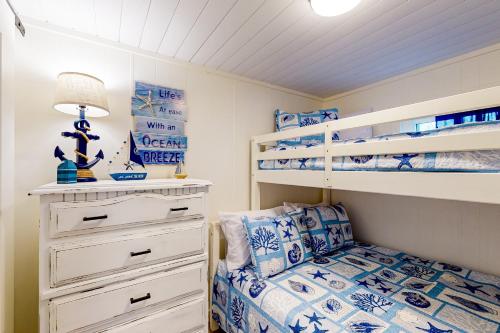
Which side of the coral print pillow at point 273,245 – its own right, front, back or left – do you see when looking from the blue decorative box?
right

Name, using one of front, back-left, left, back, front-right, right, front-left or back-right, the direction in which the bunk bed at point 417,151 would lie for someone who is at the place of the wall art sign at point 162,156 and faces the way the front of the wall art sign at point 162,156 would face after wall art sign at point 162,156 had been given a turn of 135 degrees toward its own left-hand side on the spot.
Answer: right

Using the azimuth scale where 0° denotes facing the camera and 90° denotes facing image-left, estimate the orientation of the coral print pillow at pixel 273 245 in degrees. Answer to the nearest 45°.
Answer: approximately 315°

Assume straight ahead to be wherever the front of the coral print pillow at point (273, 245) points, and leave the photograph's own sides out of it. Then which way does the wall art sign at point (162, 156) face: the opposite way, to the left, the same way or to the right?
the same way

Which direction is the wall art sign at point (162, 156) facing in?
toward the camera

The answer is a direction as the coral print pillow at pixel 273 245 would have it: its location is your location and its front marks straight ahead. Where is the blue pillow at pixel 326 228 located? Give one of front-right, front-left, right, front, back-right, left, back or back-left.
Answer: left

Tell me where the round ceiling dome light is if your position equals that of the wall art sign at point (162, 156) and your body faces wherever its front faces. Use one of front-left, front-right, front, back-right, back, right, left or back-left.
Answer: front-left

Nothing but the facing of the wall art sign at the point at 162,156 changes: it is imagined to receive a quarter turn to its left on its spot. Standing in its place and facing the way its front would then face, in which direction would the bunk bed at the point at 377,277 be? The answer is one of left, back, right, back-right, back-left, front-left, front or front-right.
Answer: front-right

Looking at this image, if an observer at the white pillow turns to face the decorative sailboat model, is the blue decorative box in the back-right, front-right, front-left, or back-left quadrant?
front-left
